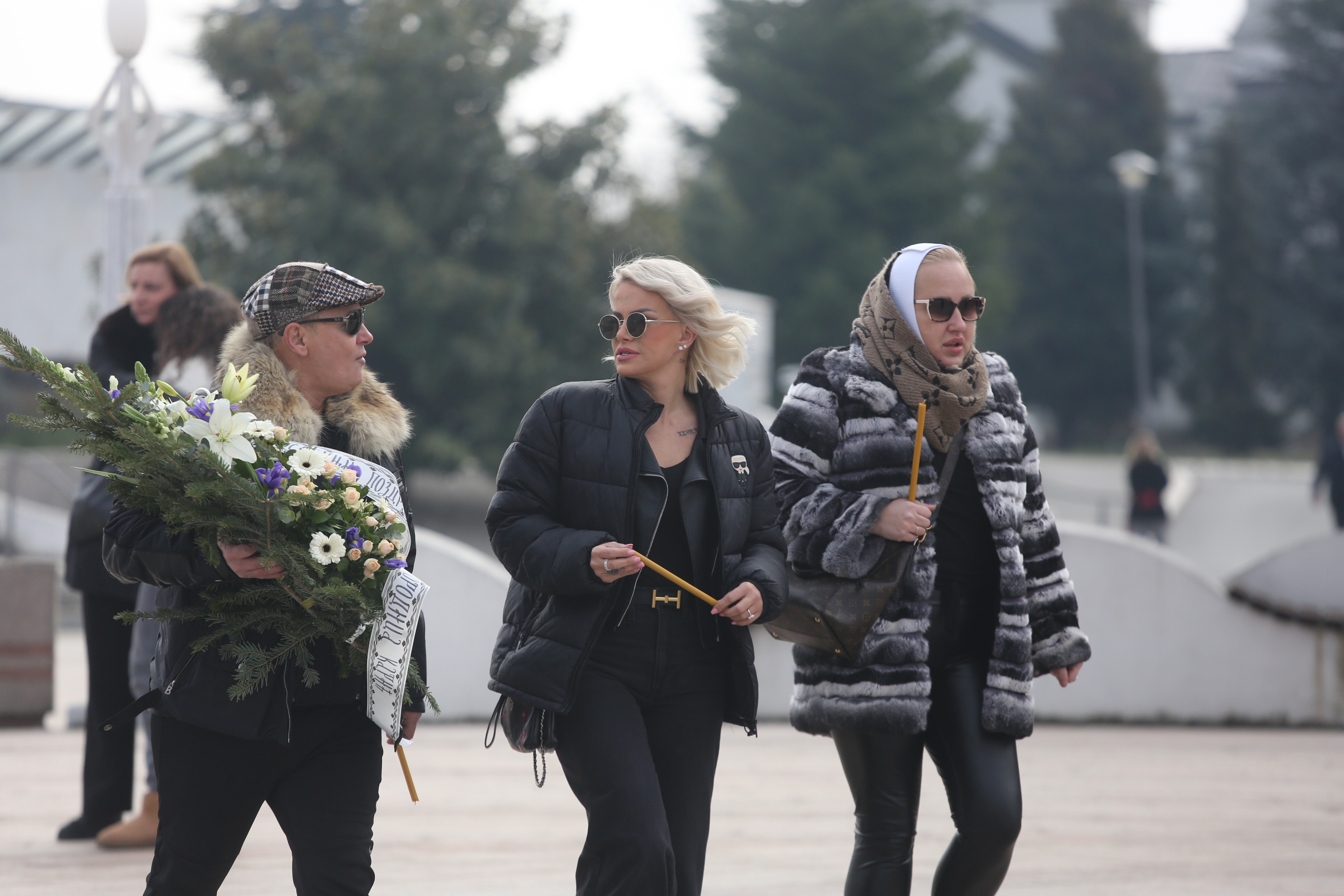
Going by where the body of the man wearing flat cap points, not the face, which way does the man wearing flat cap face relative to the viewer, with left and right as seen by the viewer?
facing the viewer and to the right of the viewer

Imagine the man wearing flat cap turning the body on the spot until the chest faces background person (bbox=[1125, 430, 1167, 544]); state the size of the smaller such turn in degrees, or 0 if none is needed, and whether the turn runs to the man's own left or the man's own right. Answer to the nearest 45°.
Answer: approximately 90° to the man's own left

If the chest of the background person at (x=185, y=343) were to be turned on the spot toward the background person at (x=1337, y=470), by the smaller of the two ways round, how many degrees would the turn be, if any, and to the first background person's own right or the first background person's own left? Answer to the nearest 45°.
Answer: approximately 135° to the first background person's own right

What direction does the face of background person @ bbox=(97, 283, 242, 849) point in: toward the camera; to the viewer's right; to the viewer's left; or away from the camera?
away from the camera

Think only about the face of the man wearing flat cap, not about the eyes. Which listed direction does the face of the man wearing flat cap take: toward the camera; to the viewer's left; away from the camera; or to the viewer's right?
to the viewer's right

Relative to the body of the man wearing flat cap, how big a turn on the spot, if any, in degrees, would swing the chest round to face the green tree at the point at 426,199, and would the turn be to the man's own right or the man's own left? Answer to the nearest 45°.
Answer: approximately 135° to the man's own left

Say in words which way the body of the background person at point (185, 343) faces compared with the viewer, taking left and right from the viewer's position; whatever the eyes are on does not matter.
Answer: facing to the left of the viewer

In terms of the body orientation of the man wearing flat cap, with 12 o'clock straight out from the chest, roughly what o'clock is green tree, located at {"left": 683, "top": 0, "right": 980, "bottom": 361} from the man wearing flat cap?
The green tree is roughly at 8 o'clock from the man wearing flat cap.
